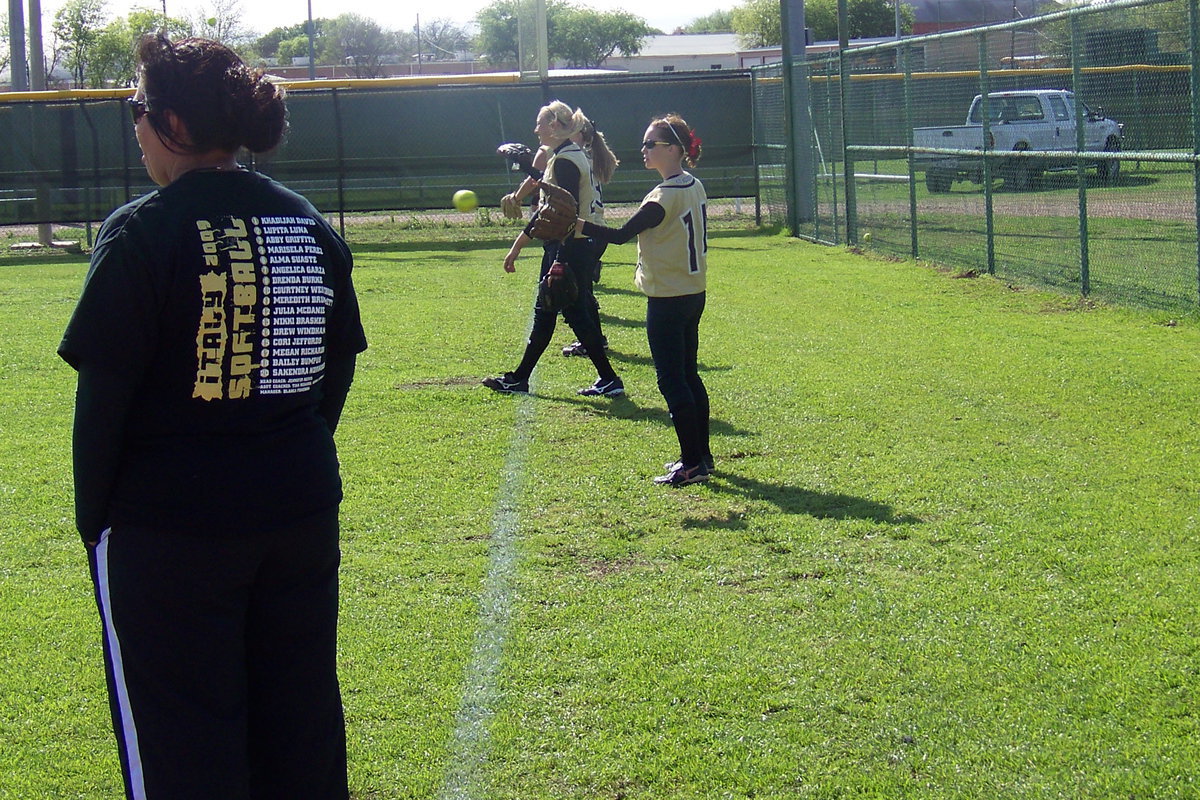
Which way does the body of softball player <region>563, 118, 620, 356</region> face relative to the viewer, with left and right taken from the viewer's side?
facing to the left of the viewer

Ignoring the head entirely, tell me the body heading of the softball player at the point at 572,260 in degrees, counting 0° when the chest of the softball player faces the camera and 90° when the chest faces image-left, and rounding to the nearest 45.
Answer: approximately 90°

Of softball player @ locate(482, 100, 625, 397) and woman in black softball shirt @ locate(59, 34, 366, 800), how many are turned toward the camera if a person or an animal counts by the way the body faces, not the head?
0

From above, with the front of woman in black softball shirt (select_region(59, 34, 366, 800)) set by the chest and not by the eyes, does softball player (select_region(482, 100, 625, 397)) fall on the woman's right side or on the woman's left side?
on the woman's right side

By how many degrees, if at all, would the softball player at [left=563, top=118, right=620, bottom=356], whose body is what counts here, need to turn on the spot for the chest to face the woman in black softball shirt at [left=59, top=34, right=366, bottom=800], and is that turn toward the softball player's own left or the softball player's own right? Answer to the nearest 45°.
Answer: approximately 90° to the softball player's own left

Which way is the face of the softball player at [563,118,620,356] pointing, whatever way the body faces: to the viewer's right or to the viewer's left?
to the viewer's left

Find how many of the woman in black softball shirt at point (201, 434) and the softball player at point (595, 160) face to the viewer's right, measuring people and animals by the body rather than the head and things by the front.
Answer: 0

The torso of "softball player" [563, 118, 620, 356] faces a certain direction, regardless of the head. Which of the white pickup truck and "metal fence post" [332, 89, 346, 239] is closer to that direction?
the metal fence post

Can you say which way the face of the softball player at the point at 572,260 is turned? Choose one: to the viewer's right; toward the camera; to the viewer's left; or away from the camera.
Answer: to the viewer's left

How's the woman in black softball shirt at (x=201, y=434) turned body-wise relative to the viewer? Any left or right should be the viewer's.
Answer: facing away from the viewer and to the left of the viewer
